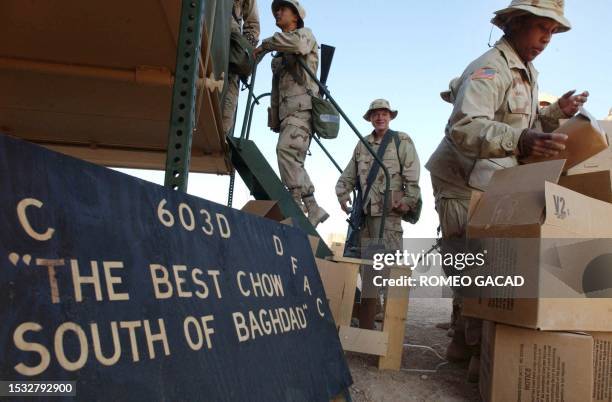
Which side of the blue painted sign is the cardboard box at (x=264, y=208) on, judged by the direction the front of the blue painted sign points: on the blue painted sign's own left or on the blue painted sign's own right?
on the blue painted sign's own left

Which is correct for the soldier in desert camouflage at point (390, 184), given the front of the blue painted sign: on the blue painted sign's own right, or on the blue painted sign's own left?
on the blue painted sign's own left

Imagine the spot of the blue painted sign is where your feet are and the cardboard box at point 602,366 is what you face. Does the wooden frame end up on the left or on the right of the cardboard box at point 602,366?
left

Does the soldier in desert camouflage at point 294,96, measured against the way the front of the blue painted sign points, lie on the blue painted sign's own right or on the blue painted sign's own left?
on the blue painted sign's own left

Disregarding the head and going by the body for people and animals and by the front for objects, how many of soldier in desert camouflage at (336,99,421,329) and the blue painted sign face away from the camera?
0

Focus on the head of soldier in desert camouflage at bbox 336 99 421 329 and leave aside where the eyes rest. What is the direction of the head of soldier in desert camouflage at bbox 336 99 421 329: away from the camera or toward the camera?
toward the camera

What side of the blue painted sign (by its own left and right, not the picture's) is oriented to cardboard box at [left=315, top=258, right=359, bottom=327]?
left

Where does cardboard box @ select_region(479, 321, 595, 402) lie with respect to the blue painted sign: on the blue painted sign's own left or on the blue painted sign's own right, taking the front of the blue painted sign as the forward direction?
on the blue painted sign's own left

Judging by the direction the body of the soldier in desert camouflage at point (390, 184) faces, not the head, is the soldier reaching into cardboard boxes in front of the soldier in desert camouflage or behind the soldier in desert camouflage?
in front

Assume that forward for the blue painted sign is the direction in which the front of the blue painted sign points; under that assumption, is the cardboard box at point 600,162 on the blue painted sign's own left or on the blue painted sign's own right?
on the blue painted sign's own left

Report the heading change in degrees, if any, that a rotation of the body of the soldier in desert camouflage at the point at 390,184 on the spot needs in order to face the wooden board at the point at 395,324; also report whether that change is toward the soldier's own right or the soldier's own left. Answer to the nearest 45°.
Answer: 0° — they already face it

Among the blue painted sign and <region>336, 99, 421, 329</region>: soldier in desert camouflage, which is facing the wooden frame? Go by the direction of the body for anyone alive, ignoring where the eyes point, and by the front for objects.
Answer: the soldier in desert camouflage

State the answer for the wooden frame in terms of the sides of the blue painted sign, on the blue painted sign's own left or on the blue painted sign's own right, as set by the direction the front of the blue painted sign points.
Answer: on the blue painted sign's own left

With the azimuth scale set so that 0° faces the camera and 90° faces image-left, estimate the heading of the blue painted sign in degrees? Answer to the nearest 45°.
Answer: approximately 315°

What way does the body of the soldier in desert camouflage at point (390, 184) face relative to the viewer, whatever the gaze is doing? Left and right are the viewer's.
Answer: facing the viewer

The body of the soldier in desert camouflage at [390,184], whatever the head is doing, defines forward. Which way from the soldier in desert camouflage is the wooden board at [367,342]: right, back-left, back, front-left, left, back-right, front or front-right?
front
